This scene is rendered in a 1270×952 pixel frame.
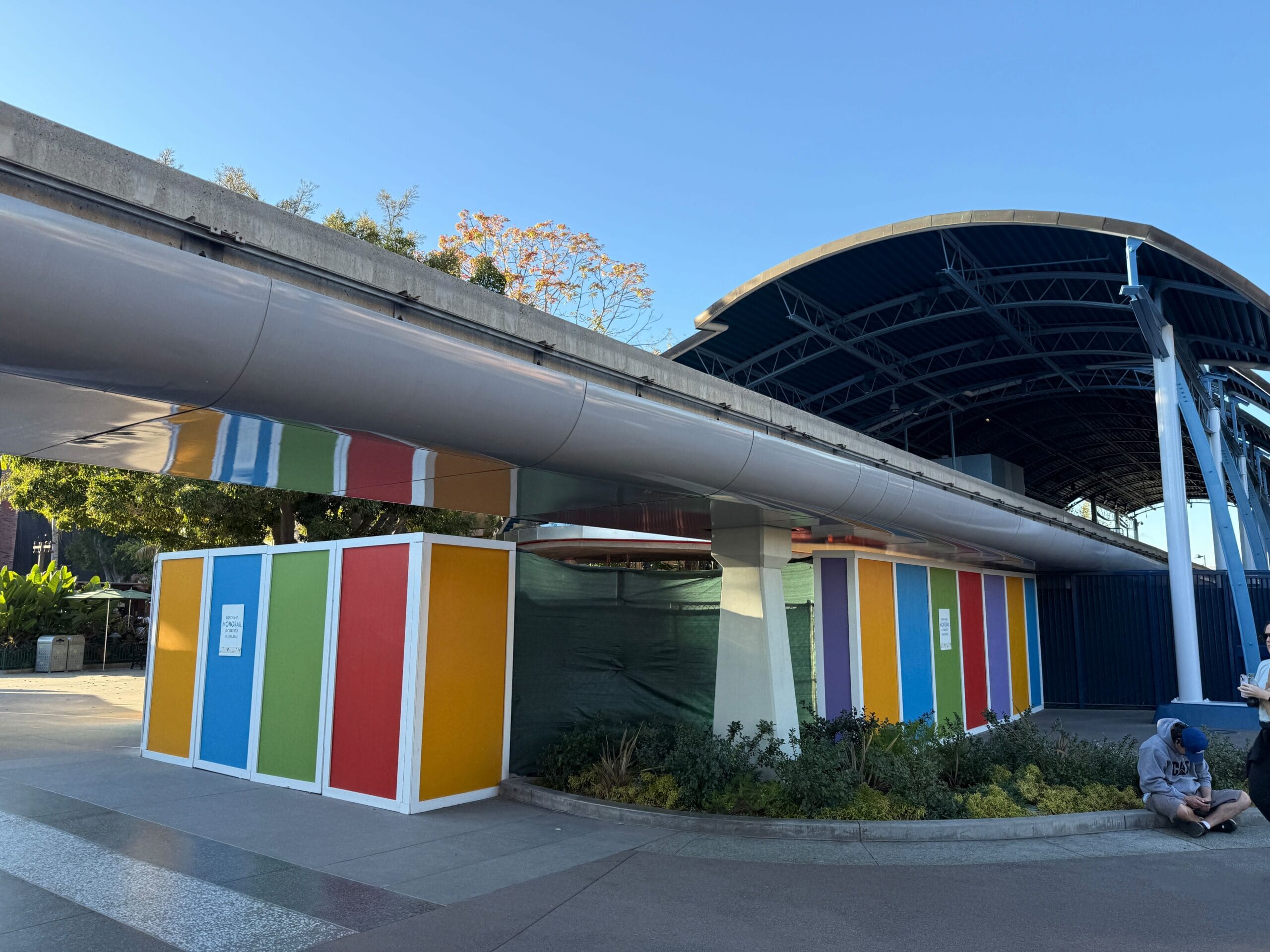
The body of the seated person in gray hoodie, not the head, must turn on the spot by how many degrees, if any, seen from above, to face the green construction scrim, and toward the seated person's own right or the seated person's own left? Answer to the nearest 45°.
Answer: approximately 135° to the seated person's own right

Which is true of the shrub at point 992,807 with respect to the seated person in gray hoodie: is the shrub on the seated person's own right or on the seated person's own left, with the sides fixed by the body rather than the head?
on the seated person's own right

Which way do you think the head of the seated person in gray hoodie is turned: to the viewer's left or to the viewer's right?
to the viewer's right

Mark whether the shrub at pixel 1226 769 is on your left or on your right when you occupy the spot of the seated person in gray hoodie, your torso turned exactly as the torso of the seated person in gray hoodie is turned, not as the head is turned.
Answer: on your left

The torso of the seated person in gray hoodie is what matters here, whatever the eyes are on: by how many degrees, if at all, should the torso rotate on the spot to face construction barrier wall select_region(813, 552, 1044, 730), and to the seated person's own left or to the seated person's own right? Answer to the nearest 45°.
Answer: approximately 180°

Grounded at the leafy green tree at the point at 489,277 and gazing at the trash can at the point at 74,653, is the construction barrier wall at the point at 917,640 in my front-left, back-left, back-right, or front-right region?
back-left

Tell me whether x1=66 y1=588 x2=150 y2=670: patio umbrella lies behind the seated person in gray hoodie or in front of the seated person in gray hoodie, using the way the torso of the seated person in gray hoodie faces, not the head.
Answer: behind

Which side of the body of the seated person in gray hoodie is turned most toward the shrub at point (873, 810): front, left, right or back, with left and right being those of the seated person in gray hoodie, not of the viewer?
right

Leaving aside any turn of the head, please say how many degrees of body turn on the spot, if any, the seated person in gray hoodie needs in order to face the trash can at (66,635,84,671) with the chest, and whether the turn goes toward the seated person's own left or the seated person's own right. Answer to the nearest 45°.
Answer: approximately 135° to the seated person's own right

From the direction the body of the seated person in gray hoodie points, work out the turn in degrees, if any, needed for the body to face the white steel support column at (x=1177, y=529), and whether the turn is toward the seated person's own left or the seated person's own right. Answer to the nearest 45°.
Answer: approximately 135° to the seated person's own left

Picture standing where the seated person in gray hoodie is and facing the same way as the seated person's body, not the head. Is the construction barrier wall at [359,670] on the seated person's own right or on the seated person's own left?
on the seated person's own right

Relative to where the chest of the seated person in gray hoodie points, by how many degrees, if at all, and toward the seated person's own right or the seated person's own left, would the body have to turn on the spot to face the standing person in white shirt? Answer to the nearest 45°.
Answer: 0° — they already face them

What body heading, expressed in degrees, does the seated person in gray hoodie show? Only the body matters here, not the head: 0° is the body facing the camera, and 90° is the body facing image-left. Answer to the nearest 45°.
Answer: approximately 315°
